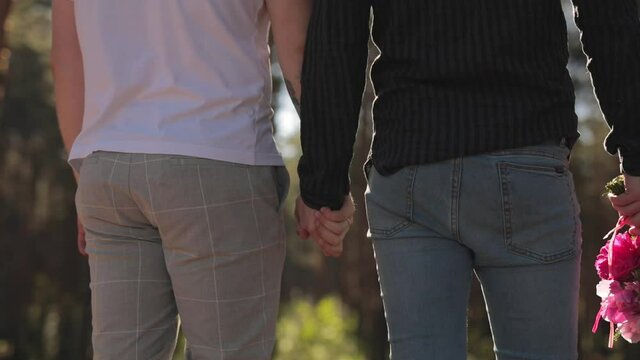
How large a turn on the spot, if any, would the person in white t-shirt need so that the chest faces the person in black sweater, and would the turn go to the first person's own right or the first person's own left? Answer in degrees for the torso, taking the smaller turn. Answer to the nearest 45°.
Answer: approximately 45° to the first person's own right

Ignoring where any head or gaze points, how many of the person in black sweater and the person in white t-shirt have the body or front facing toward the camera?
0

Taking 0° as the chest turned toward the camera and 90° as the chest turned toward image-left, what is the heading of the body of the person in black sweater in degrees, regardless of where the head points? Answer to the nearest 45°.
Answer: approximately 180°

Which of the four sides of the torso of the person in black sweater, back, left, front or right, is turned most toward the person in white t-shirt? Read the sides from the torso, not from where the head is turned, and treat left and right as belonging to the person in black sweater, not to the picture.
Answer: left

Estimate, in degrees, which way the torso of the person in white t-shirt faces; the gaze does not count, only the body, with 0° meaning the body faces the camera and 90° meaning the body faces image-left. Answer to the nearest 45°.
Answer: approximately 225°
